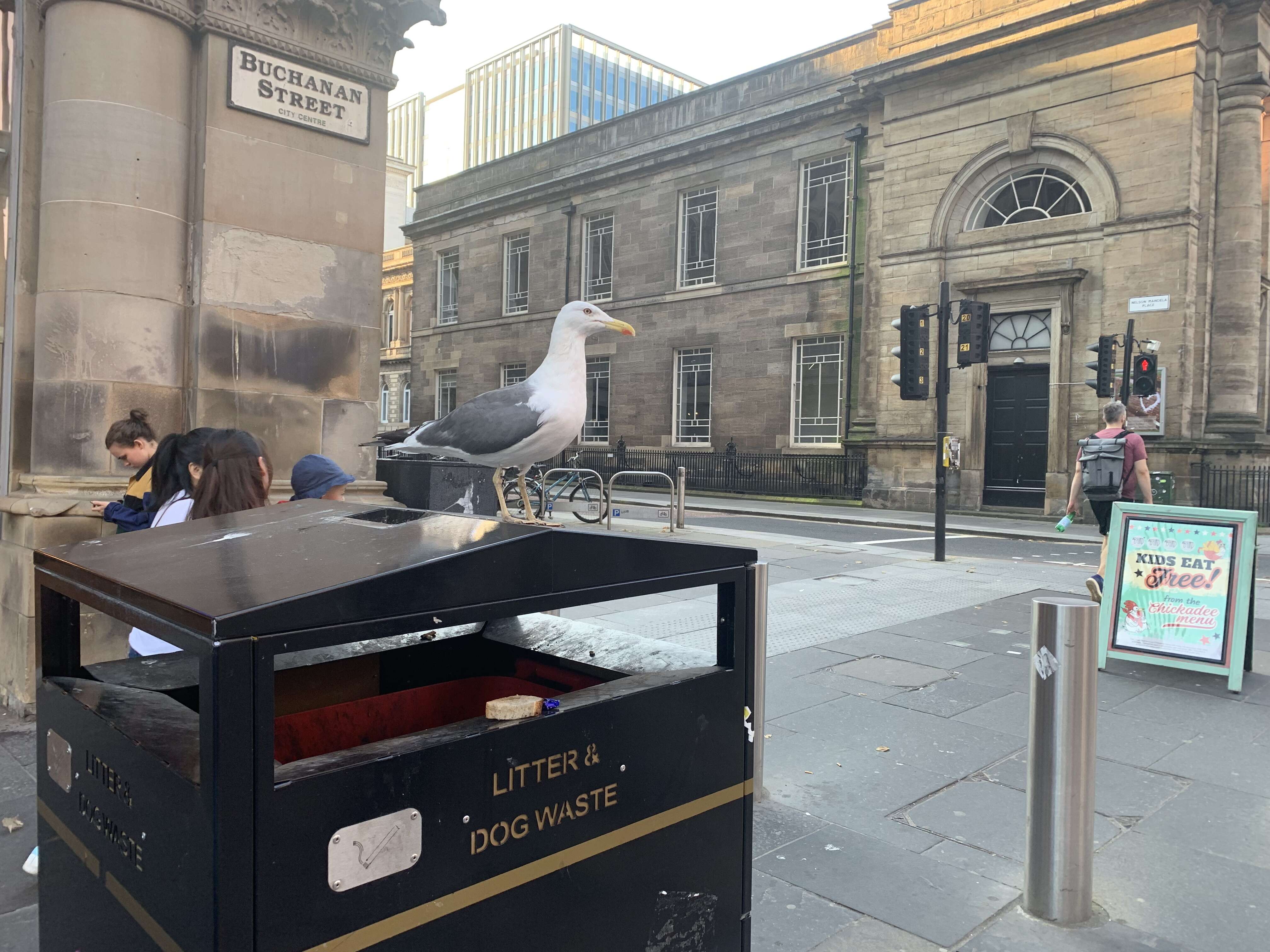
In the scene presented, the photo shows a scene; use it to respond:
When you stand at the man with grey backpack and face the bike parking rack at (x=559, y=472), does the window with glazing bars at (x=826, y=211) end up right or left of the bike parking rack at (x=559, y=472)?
right

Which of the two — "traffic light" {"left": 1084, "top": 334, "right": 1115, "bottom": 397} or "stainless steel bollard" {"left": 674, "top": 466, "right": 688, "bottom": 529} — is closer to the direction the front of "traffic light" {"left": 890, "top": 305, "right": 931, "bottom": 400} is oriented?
the stainless steel bollard

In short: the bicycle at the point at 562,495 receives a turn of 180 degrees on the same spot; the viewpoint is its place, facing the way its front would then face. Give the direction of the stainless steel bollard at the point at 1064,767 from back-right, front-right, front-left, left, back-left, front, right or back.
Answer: left

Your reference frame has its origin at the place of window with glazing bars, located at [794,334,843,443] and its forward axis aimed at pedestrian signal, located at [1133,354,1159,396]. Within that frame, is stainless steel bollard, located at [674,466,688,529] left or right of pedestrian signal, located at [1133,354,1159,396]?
right

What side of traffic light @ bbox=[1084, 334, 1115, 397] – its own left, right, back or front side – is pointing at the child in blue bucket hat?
left

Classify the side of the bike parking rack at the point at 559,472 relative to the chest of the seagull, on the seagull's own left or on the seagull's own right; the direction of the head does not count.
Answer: on the seagull's own left

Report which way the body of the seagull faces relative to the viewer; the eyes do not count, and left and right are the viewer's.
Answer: facing to the right of the viewer
